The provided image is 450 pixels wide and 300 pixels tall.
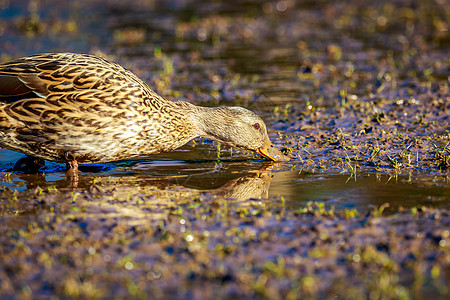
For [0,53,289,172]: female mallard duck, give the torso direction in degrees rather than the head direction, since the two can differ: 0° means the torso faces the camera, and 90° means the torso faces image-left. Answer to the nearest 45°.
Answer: approximately 270°
